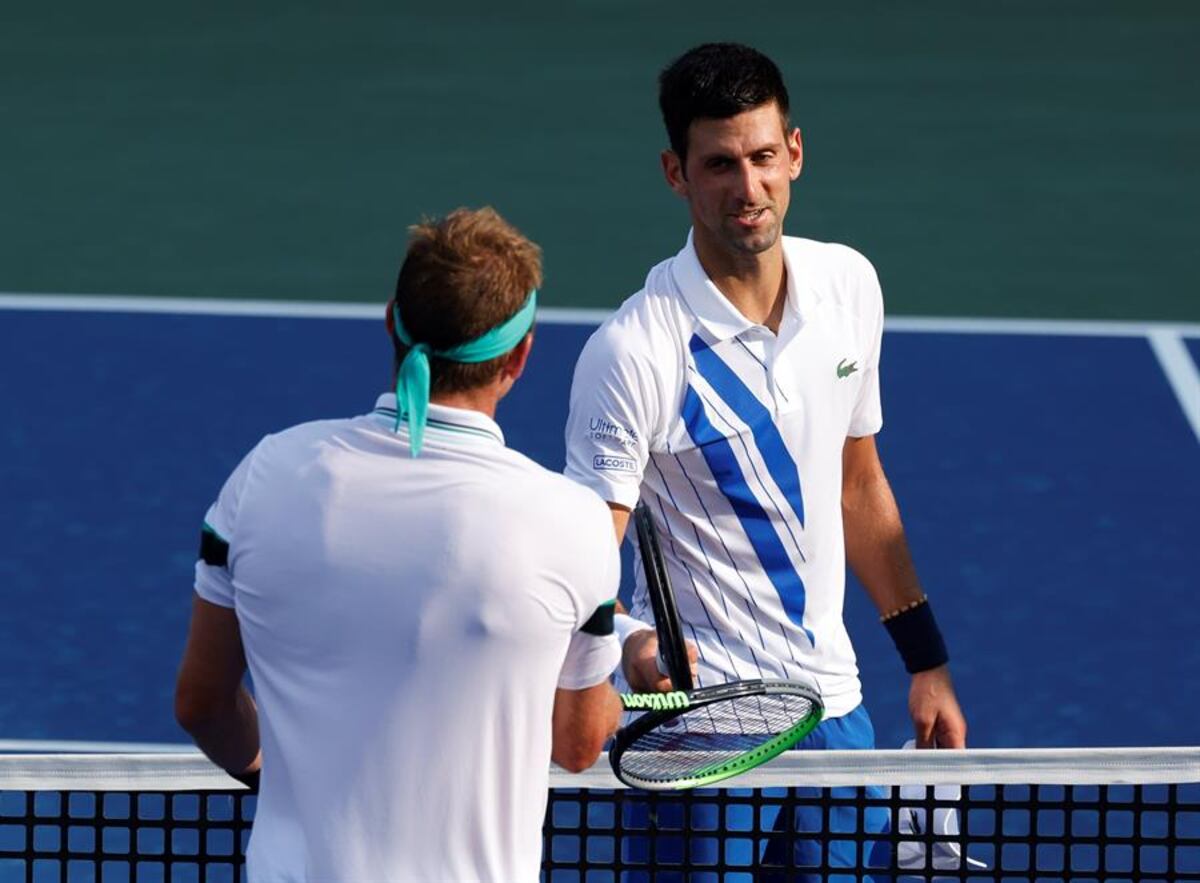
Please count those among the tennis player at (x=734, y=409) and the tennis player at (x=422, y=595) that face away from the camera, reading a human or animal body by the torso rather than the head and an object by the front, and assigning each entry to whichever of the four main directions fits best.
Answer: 1

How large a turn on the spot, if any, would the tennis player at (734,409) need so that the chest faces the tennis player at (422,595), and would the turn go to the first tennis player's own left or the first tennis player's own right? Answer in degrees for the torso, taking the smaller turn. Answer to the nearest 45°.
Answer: approximately 45° to the first tennis player's own right

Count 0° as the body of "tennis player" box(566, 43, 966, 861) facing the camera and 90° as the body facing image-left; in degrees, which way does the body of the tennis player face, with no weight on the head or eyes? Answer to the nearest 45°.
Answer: approximately 315°

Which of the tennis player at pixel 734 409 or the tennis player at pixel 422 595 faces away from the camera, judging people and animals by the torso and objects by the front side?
the tennis player at pixel 422 595

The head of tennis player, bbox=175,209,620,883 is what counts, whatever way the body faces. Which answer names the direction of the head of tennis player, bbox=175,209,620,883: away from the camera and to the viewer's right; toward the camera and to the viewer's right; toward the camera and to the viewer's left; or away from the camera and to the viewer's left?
away from the camera and to the viewer's right

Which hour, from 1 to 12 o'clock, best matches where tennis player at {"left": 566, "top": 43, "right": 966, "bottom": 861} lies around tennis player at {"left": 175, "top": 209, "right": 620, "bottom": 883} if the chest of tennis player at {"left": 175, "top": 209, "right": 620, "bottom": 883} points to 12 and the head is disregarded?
tennis player at {"left": 566, "top": 43, "right": 966, "bottom": 861} is roughly at 1 o'clock from tennis player at {"left": 175, "top": 209, "right": 620, "bottom": 883}.

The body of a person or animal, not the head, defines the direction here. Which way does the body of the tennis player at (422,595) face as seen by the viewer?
away from the camera
